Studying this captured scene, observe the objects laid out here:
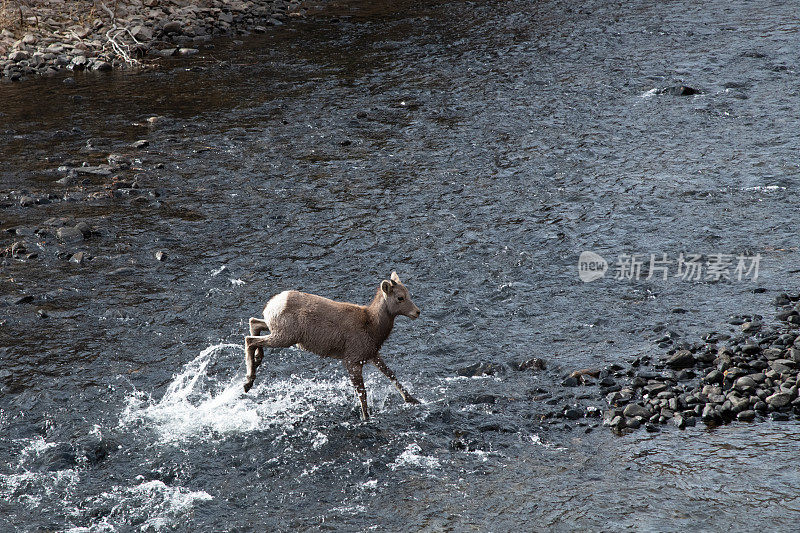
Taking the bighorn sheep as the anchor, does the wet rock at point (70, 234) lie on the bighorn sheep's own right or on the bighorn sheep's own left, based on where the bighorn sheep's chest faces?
on the bighorn sheep's own left

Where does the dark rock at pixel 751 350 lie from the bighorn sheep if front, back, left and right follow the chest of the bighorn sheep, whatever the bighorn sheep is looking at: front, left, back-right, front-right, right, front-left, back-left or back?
front

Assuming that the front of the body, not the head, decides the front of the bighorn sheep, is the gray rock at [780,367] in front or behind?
in front

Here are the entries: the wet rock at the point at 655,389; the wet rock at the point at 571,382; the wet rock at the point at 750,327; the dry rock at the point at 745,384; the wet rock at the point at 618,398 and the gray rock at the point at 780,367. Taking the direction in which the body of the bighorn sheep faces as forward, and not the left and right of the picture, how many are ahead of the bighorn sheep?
6

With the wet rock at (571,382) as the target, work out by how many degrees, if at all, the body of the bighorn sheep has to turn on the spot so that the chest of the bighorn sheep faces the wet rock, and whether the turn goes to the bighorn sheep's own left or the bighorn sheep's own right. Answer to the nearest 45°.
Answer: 0° — it already faces it

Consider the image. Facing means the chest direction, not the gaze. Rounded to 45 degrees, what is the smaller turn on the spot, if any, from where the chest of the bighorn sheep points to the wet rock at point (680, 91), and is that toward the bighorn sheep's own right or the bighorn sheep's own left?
approximately 45° to the bighorn sheep's own left

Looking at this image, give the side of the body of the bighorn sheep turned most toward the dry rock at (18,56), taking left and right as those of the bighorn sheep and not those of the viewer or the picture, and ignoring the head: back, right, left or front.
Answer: left

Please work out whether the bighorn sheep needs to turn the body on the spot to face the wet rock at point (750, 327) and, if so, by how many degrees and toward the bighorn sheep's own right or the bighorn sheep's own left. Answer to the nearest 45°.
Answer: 0° — it already faces it

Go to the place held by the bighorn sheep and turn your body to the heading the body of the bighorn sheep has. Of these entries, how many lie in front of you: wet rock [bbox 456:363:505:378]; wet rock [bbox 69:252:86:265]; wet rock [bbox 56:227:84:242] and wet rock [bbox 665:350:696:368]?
2

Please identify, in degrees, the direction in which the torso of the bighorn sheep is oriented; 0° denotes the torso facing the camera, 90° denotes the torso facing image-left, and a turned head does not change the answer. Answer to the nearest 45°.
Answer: approximately 270°

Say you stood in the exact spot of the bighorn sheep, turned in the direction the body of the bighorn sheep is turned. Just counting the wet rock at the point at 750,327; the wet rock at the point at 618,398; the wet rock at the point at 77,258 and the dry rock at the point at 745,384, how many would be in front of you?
3

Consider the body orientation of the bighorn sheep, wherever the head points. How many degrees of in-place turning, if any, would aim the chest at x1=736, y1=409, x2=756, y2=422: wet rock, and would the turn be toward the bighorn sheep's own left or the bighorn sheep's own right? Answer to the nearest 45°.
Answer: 0° — it already faces it

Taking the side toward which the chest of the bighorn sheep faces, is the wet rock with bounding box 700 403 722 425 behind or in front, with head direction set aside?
in front

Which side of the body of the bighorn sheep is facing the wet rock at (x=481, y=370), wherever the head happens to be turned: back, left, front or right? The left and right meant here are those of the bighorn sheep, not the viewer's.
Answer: front

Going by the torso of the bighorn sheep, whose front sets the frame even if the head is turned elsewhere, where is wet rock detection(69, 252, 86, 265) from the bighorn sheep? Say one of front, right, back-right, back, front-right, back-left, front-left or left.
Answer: back-left
